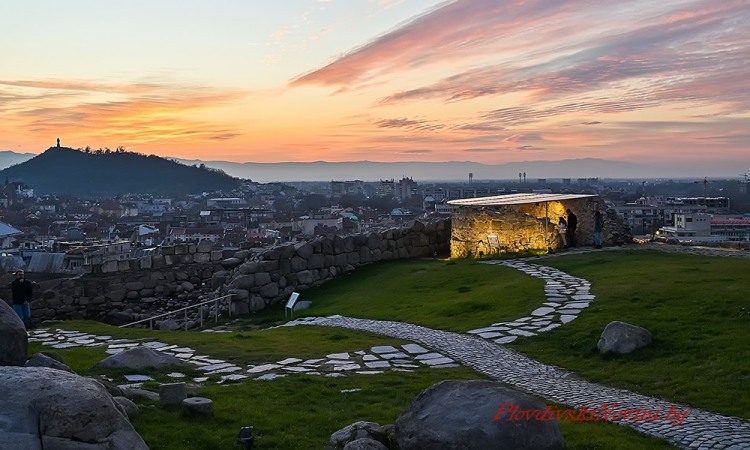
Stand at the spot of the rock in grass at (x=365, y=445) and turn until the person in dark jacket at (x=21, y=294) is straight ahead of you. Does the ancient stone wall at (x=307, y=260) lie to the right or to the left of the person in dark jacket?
right

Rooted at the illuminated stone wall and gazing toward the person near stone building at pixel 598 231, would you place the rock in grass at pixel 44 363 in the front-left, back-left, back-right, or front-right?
back-right

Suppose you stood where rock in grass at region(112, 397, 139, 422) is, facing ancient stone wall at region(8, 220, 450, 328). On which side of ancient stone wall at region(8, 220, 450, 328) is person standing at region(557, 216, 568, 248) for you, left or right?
right
